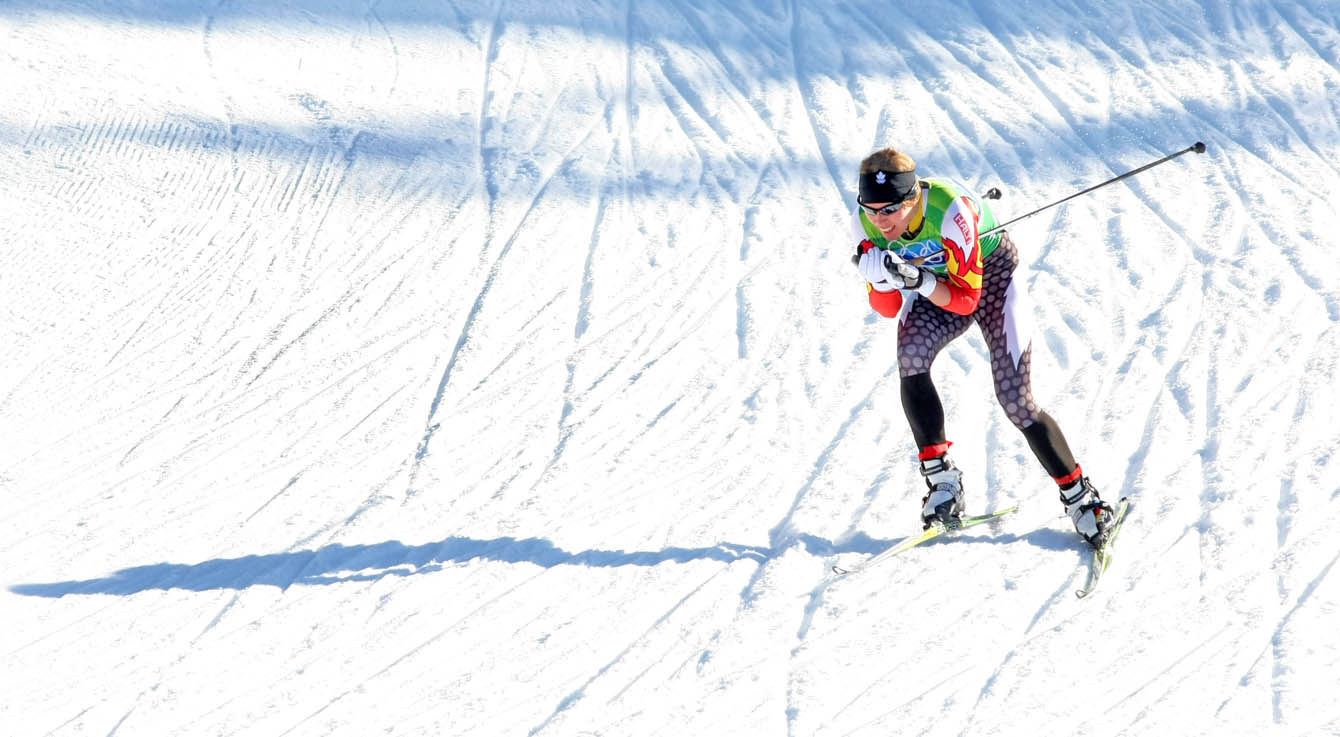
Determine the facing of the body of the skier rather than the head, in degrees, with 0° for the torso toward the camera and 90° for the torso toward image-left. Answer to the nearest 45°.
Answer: approximately 45°

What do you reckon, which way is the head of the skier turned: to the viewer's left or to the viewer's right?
to the viewer's left
